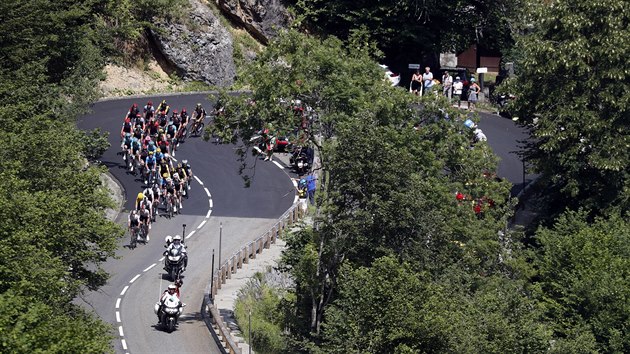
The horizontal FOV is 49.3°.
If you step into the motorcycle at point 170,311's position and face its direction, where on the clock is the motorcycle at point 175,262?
the motorcycle at point 175,262 is roughly at 6 o'clock from the motorcycle at point 170,311.

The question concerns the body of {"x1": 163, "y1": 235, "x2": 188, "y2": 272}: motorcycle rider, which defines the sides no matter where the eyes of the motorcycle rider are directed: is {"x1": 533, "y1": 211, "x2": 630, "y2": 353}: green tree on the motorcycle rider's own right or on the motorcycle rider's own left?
on the motorcycle rider's own left

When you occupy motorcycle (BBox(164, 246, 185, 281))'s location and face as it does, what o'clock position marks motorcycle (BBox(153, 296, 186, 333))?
motorcycle (BBox(153, 296, 186, 333)) is roughly at 12 o'clock from motorcycle (BBox(164, 246, 185, 281)).

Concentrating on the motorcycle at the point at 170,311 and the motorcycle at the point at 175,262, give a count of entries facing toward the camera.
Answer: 2

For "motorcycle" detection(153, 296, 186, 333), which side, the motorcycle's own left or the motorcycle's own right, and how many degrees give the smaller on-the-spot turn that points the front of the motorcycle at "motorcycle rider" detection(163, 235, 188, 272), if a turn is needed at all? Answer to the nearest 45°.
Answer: approximately 180°

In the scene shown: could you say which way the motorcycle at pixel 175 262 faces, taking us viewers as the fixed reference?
facing the viewer

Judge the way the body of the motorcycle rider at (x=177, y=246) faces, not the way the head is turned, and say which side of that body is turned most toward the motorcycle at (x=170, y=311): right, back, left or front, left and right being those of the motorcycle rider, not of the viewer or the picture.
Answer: front

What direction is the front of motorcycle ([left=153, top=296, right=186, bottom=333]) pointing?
toward the camera

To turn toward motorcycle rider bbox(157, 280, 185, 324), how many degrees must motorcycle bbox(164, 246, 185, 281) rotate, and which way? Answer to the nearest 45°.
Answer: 0° — it already faces them

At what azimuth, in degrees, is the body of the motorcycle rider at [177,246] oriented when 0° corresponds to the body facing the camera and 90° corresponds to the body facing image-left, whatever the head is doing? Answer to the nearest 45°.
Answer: approximately 0°

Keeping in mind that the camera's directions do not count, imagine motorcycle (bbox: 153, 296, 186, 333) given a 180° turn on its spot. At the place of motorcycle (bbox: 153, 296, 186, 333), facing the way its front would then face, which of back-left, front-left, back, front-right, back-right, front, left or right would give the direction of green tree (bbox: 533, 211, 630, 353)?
right
